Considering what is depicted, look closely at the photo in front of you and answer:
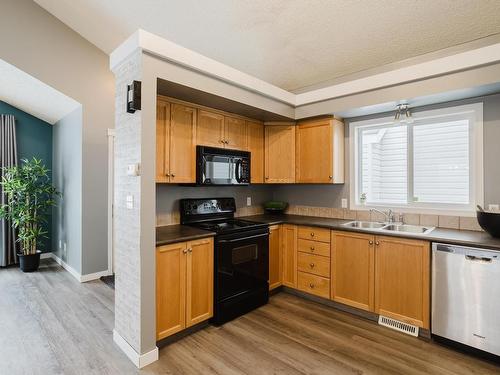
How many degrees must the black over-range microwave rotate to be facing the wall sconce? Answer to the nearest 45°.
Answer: approximately 90° to its right

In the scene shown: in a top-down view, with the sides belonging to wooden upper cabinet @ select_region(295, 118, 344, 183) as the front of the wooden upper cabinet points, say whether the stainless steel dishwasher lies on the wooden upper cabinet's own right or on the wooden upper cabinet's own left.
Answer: on the wooden upper cabinet's own left

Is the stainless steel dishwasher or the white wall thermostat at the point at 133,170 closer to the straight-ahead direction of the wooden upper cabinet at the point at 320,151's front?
the white wall thermostat

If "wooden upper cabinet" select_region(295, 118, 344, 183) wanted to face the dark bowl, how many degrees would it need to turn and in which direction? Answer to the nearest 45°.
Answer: approximately 90° to its left

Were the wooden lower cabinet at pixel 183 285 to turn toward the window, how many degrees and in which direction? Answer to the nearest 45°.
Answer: approximately 45° to its left
